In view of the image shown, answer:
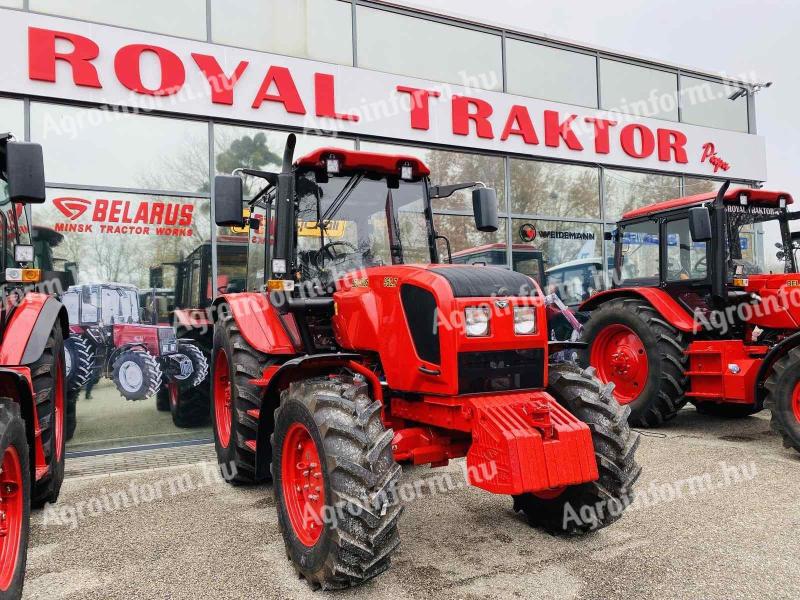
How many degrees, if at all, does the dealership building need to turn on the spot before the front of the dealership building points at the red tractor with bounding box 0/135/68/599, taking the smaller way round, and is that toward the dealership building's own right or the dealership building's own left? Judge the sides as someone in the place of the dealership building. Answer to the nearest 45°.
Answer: approximately 45° to the dealership building's own right

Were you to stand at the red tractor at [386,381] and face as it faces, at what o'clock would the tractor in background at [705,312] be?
The tractor in background is roughly at 9 o'clock from the red tractor.

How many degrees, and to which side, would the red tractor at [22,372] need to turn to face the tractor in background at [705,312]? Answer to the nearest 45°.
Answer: approximately 135° to its left

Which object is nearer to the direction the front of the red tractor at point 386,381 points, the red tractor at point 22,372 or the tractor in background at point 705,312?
the tractor in background

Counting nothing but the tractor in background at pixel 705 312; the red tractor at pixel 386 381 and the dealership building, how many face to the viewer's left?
0

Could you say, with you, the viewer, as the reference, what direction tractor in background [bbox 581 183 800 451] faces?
facing the viewer and to the right of the viewer

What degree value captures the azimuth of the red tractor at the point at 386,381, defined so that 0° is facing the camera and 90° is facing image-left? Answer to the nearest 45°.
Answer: approximately 315°

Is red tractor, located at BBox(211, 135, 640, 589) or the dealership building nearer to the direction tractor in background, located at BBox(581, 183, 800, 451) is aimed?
the red tractor

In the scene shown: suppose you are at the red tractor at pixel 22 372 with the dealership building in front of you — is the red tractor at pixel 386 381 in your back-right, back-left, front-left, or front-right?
front-right

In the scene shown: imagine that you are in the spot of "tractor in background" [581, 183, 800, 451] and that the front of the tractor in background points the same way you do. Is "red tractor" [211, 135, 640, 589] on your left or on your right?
on your right

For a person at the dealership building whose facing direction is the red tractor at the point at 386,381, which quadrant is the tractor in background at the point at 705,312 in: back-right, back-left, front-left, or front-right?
front-left

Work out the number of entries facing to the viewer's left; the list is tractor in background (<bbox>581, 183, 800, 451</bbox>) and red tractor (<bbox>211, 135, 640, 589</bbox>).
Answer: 0

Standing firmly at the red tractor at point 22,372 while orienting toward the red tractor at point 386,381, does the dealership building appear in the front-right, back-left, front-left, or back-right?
front-left

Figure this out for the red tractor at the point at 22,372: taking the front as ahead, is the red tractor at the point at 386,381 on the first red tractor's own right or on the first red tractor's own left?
on the first red tractor's own left
